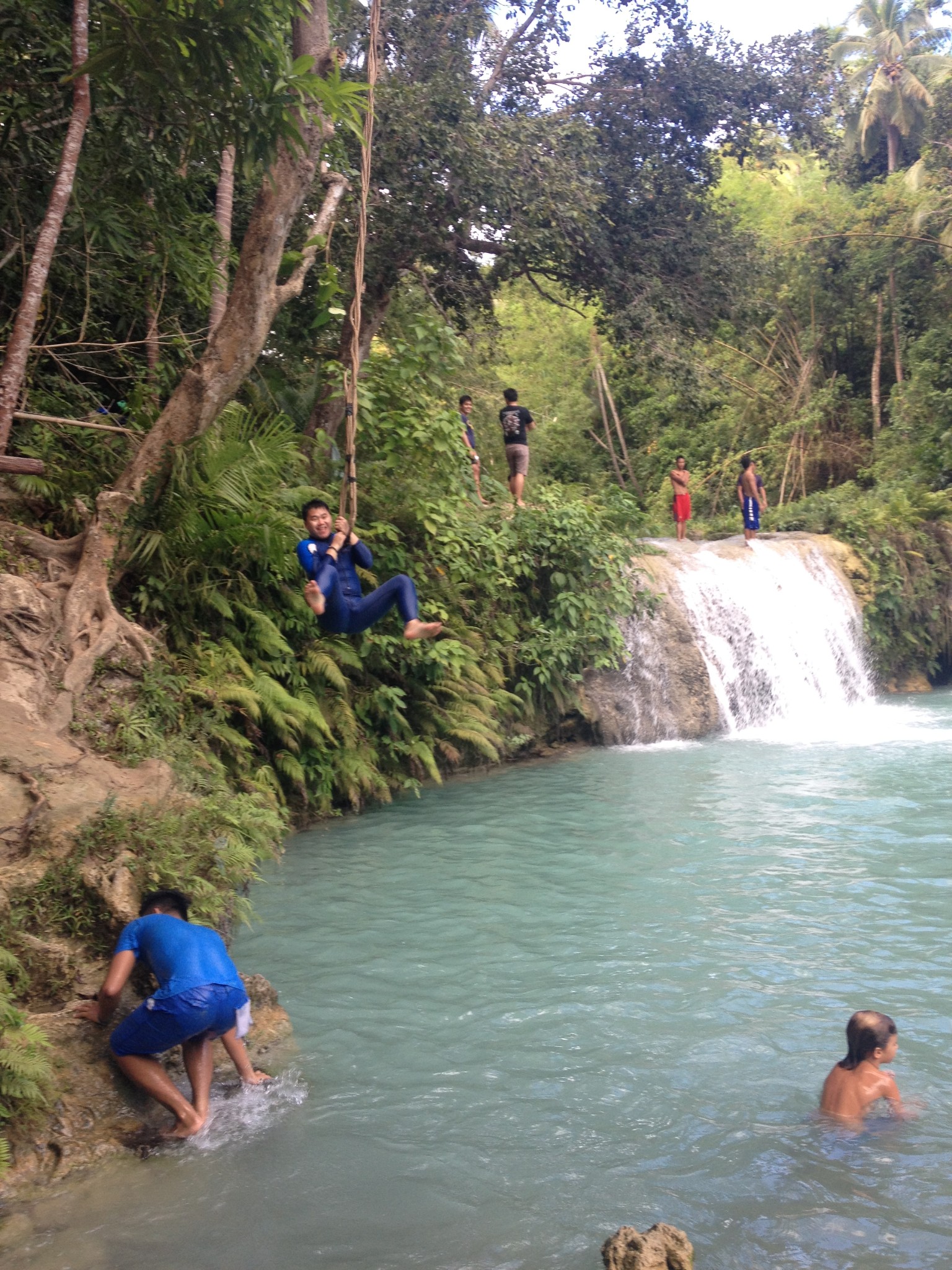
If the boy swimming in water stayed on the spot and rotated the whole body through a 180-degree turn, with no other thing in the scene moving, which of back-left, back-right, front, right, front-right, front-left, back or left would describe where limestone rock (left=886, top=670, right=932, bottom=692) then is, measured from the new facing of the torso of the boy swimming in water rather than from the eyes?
back-right

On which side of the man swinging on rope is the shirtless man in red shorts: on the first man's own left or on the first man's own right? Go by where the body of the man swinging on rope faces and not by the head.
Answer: on the first man's own left

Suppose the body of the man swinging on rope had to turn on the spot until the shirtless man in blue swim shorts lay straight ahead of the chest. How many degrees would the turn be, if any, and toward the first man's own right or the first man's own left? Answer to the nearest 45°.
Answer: approximately 90° to the first man's own left

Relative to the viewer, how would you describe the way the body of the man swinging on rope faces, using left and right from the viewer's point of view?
facing the viewer and to the right of the viewer

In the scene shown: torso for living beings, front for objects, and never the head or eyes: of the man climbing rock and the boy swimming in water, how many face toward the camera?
0

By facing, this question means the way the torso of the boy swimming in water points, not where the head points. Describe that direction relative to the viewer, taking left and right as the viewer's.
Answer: facing away from the viewer and to the right of the viewer

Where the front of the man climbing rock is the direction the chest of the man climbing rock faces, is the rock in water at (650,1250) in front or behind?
behind

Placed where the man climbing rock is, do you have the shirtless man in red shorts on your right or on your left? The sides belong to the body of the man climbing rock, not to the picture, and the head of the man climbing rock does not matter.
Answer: on your right

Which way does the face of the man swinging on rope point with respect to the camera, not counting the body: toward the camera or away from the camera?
toward the camera

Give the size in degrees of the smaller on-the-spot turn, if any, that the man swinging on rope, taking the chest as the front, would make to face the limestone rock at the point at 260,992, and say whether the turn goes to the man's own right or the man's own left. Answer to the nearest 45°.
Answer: approximately 45° to the man's own right

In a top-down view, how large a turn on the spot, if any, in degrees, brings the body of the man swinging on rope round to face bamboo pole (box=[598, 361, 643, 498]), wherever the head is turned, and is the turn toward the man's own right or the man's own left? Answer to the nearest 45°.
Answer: approximately 135° to the man's own left

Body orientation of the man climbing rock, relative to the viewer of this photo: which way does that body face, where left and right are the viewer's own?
facing away from the viewer and to the left of the viewer

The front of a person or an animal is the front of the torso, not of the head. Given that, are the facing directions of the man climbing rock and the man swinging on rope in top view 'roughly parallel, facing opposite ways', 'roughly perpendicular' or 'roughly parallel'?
roughly parallel, facing opposite ways

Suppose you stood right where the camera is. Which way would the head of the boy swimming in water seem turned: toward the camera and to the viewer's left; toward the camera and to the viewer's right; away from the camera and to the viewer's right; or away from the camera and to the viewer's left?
away from the camera and to the viewer's right
